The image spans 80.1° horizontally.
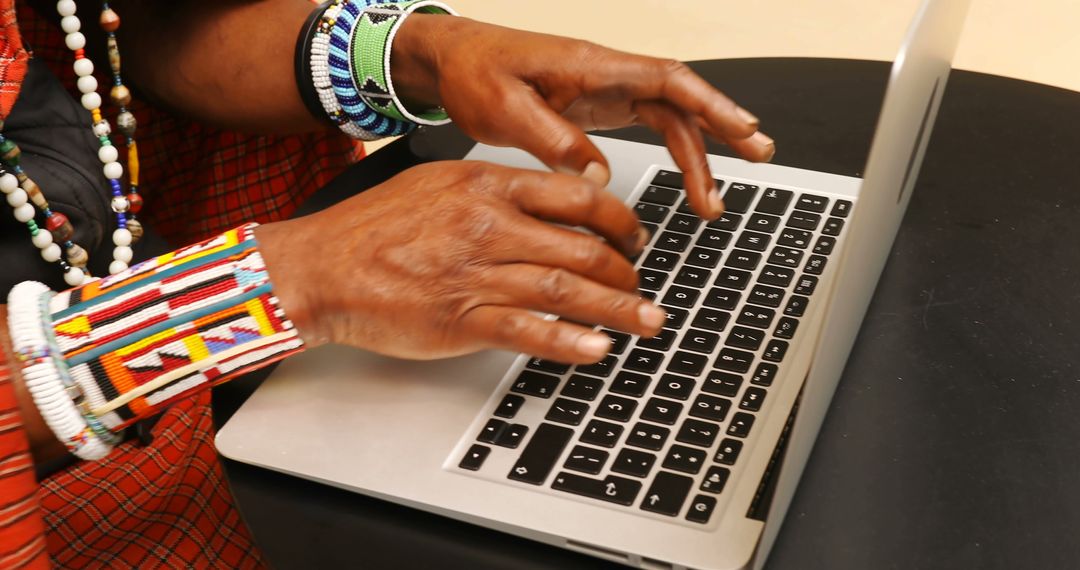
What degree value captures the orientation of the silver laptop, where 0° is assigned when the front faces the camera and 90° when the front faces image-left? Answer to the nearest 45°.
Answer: approximately 90°
